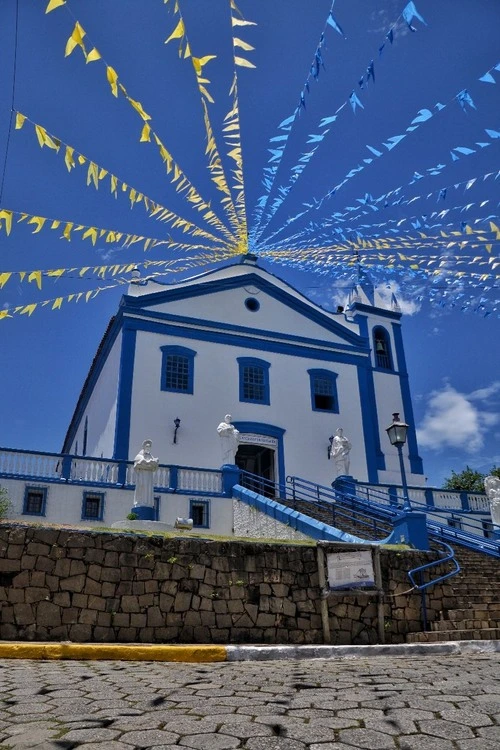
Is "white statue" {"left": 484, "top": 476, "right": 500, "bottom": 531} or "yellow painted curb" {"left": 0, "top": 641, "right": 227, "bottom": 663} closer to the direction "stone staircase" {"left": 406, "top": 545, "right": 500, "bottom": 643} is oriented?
the yellow painted curb

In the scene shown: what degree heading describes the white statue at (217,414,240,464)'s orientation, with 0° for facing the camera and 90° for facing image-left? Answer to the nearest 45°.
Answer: approximately 0°

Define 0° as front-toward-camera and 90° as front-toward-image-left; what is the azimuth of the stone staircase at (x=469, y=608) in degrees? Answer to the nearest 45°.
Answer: approximately 0°

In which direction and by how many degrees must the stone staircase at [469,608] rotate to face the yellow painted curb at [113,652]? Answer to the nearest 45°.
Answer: approximately 45° to its right

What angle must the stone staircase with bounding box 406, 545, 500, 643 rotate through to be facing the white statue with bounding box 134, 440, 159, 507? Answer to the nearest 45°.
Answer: approximately 90° to its right

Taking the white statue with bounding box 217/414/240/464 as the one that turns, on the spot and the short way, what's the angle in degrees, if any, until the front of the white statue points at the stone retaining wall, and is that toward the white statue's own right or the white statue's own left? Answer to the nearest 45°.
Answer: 0° — it already faces it

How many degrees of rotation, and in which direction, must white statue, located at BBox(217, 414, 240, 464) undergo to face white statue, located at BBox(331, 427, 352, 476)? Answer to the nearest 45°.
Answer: approximately 135° to its left

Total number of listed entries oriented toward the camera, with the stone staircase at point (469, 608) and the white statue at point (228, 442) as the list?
2
